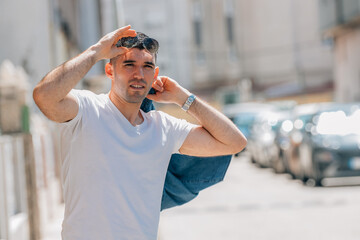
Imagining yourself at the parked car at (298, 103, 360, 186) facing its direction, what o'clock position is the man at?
The man is roughly at 12 o'clock from the parked car.

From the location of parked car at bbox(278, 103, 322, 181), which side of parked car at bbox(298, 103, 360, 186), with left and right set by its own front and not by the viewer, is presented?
back

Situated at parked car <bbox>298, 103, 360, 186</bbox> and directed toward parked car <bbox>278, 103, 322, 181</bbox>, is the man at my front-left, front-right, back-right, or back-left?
back-left

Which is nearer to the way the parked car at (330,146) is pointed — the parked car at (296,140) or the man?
the man

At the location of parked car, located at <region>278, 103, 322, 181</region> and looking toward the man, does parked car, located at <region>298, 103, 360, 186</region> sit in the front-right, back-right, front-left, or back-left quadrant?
front-left

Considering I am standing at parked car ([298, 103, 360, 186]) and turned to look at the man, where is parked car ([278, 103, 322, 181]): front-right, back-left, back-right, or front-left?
back-right

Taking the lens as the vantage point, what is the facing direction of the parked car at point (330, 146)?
facing the viewer

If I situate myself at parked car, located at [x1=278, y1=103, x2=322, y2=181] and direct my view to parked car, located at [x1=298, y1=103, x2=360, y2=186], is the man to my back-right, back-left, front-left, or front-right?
front-right
